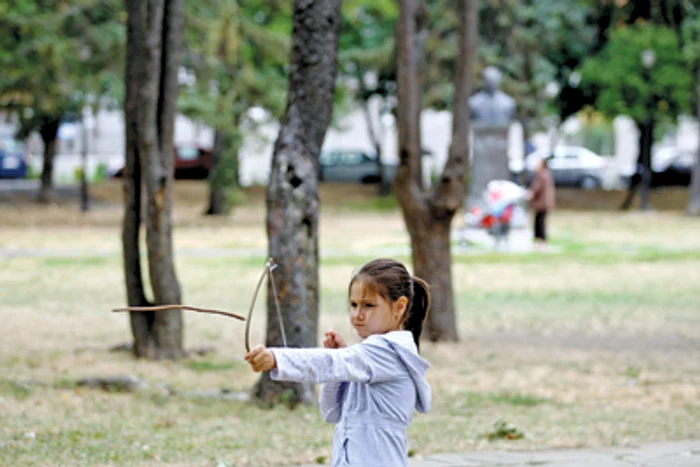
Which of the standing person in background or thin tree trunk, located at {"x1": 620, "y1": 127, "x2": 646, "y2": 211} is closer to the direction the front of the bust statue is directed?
the standing person in background

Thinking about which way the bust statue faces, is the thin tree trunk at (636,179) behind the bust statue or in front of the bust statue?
behind

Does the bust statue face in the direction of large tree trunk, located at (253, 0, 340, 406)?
yes

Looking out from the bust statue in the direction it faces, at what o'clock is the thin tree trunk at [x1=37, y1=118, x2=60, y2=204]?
The thin tree trunk is roughly at 4 o'clock from the bust statue.

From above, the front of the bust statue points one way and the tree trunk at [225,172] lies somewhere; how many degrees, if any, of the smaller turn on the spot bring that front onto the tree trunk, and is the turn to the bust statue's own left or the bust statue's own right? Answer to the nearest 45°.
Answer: approximately 135° to the bust statue's own right

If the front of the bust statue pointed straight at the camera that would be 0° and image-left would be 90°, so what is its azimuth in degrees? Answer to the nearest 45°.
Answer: approximately 0°

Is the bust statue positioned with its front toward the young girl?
yes

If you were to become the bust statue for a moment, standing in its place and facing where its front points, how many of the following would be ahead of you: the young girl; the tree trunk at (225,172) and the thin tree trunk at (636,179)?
1

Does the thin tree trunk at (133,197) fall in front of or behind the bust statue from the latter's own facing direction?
in front

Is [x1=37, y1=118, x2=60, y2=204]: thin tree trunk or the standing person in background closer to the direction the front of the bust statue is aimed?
the standing person in background

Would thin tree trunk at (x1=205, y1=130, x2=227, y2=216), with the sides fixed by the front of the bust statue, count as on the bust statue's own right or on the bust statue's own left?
on the bust statue's own right
